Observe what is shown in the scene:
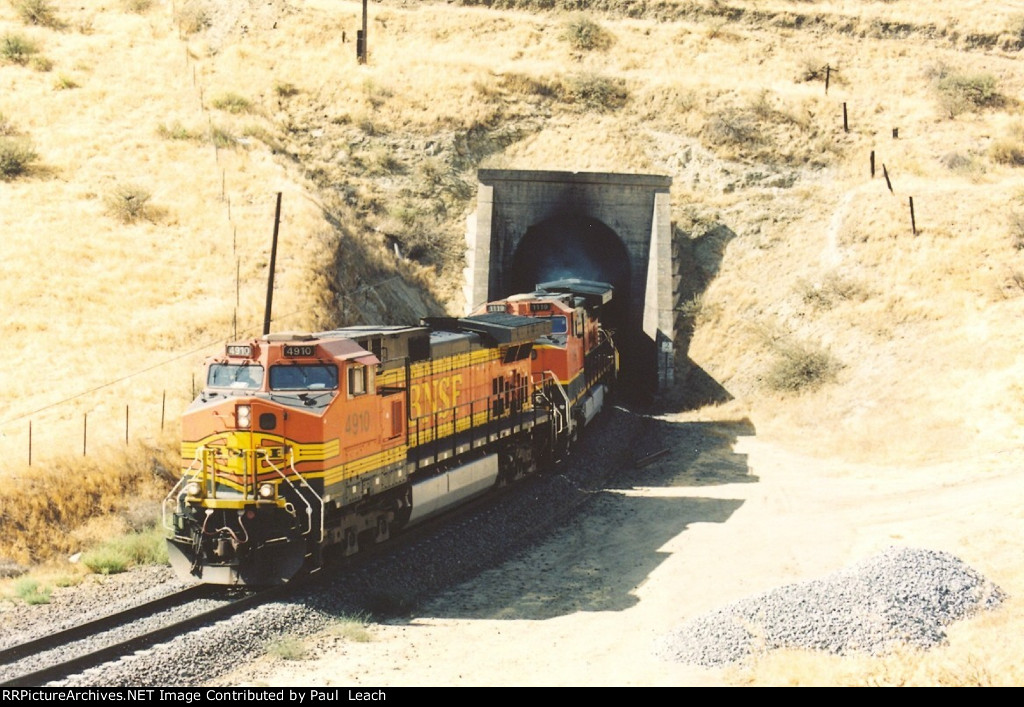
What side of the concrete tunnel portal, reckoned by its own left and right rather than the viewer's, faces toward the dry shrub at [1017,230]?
left

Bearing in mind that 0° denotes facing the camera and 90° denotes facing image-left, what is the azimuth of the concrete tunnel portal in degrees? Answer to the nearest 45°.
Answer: approximately 0°

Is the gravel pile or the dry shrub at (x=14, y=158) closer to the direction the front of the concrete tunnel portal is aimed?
the gravel pile

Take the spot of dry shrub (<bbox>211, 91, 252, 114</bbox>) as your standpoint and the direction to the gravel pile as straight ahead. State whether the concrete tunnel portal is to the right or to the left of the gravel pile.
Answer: left

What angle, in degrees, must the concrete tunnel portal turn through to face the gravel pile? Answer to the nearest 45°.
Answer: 0° — it already faces it

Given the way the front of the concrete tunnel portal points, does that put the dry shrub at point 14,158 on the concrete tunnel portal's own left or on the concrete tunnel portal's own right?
on the concrete tunnel portal's own right

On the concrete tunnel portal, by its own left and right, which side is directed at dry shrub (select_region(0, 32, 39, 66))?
right

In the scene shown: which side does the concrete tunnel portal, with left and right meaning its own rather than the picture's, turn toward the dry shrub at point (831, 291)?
left
